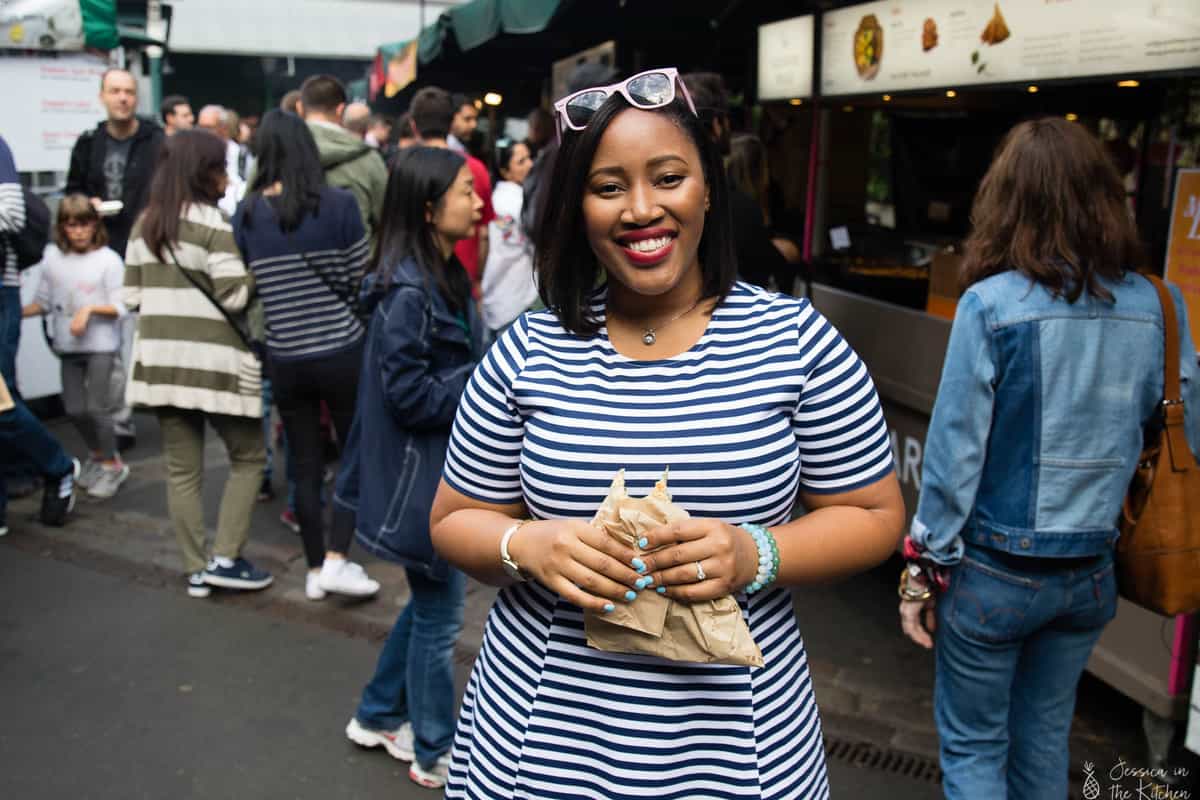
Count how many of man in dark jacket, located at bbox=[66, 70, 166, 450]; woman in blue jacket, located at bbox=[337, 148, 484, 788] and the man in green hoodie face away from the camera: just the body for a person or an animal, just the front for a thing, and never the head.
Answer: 1

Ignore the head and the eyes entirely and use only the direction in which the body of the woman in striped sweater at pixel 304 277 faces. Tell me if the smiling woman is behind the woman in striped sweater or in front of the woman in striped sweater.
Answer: behind

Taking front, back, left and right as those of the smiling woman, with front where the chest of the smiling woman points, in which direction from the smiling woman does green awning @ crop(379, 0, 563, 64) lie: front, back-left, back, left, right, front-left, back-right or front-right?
back

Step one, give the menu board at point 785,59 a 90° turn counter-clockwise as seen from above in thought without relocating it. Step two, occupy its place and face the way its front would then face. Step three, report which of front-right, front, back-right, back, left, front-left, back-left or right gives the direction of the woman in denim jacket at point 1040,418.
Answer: front-right

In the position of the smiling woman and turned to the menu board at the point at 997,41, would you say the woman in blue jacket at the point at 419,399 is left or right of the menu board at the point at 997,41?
left

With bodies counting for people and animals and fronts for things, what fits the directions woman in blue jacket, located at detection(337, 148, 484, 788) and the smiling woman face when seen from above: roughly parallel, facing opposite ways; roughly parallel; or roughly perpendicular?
roughly perpendicular

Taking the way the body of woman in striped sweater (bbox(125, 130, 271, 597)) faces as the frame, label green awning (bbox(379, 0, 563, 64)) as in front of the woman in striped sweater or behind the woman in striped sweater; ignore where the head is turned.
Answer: in front

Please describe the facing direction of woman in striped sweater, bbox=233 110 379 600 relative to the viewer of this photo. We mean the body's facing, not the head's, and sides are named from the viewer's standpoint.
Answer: facing away from the viewer

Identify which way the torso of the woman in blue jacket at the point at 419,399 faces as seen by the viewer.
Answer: to the viewer's right

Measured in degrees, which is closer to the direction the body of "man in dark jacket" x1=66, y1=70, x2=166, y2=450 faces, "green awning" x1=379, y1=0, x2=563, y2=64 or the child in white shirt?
the child in white shirt

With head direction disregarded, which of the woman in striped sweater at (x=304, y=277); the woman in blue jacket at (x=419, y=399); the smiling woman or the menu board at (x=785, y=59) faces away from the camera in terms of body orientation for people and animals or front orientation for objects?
the woman in striped sweater

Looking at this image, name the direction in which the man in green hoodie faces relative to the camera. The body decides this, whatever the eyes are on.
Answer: away from the camera

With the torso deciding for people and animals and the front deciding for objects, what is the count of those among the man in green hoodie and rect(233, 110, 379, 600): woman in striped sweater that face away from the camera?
2

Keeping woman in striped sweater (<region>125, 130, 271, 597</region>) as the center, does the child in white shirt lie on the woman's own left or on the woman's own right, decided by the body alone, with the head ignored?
on the woman's own left
